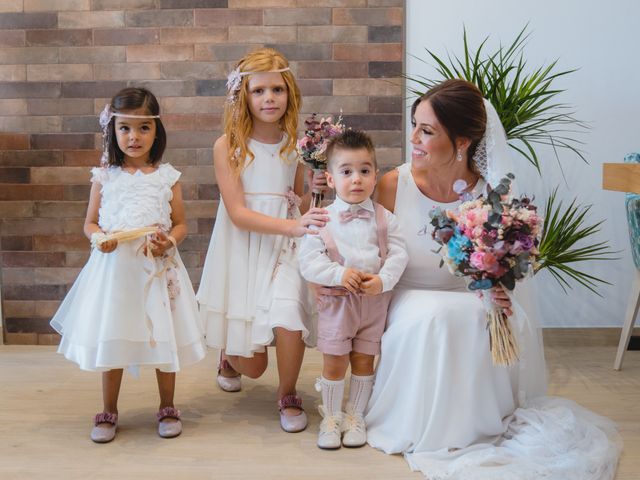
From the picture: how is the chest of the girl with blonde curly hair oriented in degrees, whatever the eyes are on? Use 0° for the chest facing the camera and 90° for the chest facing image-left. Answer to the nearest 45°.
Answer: approximately 315°

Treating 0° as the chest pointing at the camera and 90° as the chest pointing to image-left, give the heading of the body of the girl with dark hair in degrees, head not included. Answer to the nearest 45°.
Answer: approximately 0°
